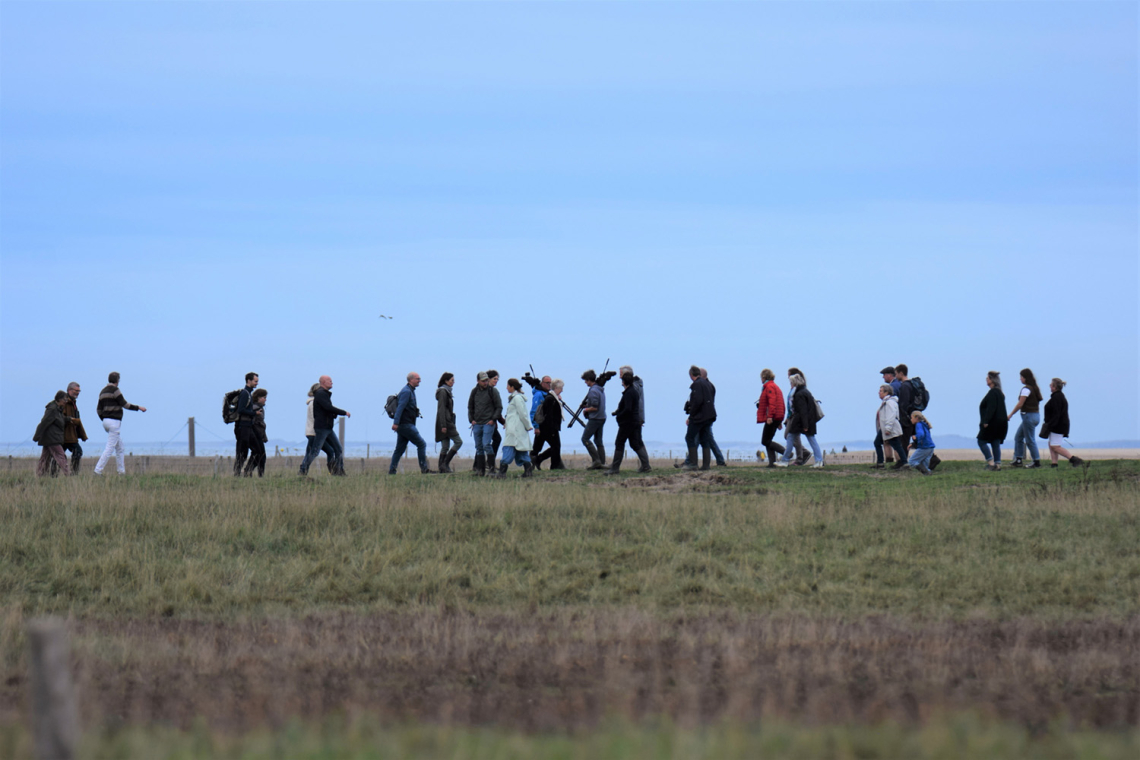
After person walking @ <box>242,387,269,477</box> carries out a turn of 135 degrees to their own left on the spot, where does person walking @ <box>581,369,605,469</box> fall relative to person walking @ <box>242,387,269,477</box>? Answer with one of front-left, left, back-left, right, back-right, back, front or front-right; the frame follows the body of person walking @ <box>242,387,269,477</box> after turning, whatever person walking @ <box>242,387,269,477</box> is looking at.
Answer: back-right

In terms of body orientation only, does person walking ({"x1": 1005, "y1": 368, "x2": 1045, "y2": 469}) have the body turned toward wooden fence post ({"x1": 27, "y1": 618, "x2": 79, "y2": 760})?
no

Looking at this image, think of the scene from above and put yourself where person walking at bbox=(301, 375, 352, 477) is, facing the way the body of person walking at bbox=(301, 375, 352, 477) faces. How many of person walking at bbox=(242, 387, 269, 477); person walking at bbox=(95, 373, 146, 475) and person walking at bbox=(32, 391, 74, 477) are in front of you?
0

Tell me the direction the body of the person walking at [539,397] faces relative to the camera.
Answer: to the viewer's right

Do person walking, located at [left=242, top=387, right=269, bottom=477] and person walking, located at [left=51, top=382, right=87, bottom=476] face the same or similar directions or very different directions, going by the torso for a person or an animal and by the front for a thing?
same or similar directions

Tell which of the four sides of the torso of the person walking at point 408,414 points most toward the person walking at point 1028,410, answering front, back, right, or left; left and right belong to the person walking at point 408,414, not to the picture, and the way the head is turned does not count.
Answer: front

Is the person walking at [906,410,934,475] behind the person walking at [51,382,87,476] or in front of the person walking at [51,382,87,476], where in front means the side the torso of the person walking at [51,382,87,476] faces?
in front

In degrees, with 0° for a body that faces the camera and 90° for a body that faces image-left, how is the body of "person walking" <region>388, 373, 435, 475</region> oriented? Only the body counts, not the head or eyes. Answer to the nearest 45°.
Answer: approximately 270°

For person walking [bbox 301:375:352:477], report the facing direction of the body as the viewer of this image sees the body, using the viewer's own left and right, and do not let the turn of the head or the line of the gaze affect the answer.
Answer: facing to the right of the viewer
